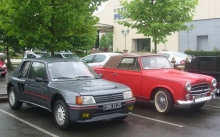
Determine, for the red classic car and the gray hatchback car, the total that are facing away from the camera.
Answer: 0

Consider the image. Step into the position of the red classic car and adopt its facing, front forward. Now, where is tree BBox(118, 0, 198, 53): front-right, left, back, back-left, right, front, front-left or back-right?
back-left

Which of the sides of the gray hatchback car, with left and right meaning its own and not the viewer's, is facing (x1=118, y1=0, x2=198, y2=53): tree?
left

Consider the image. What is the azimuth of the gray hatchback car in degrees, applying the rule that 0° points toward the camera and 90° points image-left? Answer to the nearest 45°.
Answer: approximately 315°

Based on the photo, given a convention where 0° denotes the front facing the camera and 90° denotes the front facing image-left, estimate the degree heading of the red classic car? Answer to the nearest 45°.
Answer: approximately 315°

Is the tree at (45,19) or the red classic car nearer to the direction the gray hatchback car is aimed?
the red classic car
